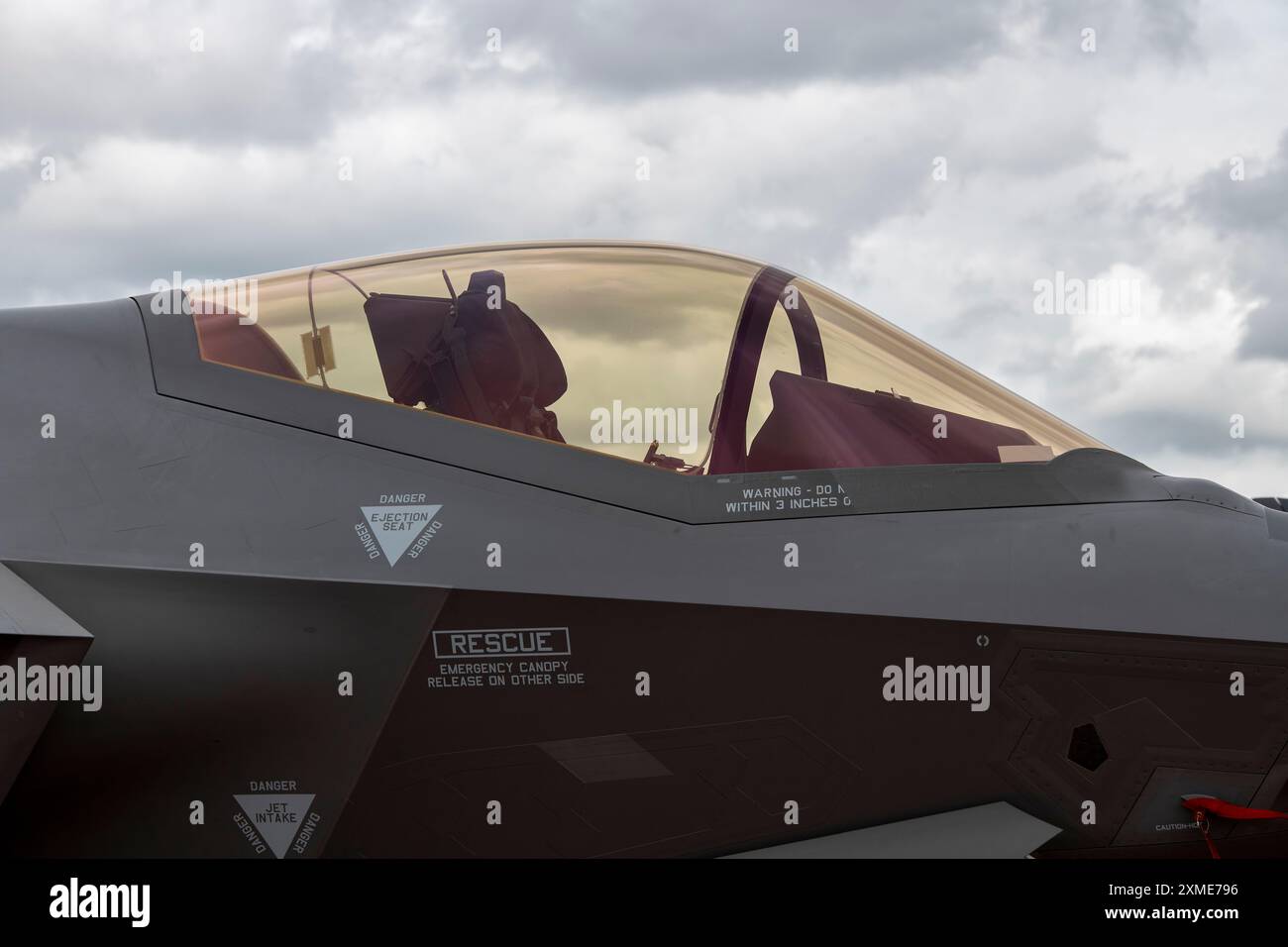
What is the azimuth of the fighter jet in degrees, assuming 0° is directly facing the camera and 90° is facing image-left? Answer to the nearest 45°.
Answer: approximately 270°
